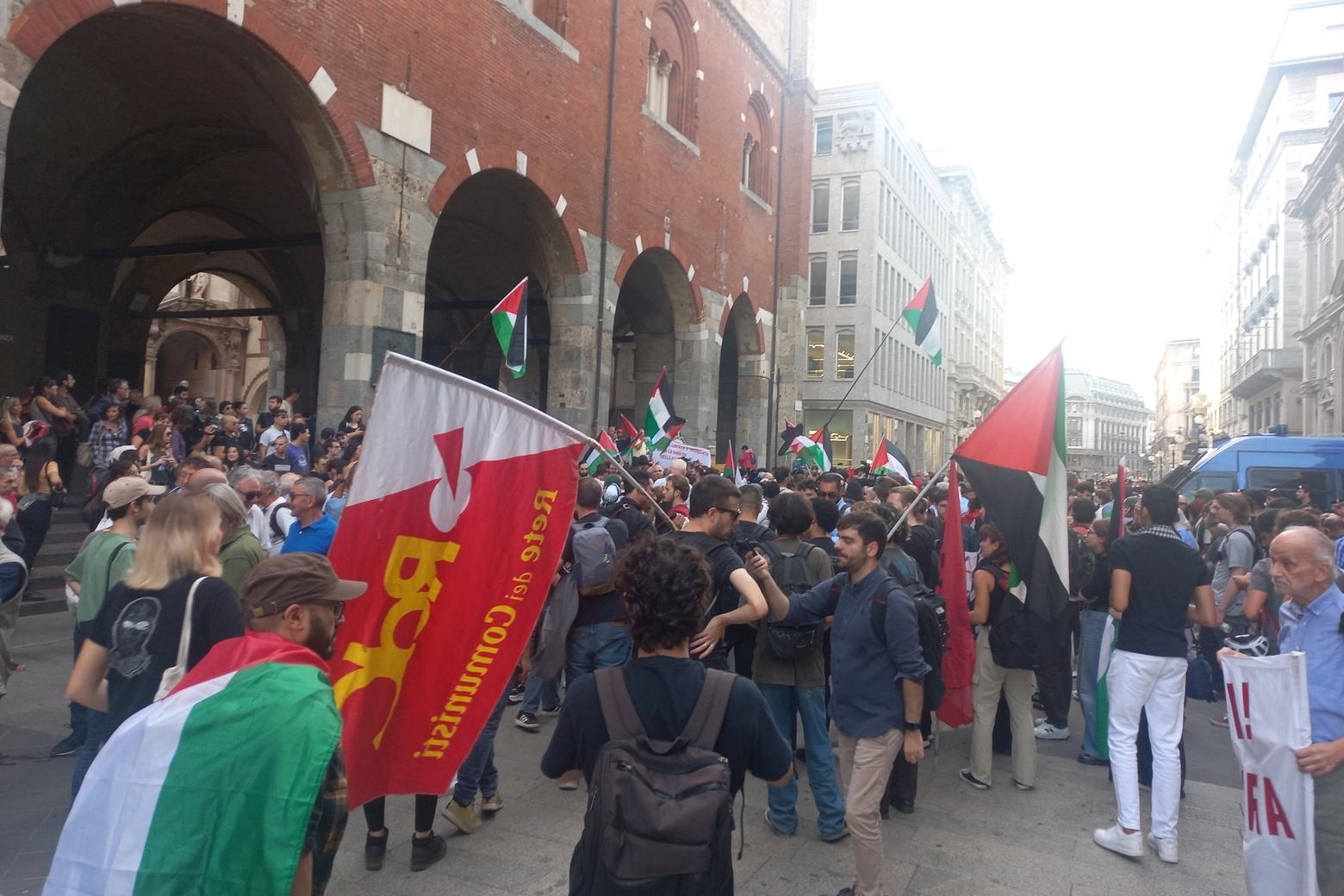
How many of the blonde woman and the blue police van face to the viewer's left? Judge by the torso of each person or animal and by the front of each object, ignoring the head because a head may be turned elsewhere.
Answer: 1

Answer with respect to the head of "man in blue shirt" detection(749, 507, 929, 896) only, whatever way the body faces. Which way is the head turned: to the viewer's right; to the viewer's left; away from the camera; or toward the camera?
to the viewer's left

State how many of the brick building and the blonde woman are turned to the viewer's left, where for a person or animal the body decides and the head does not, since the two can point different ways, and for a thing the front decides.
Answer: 0

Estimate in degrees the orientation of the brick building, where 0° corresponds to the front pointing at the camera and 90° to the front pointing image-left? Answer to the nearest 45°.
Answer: approximately 315°

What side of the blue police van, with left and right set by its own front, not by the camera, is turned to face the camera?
left

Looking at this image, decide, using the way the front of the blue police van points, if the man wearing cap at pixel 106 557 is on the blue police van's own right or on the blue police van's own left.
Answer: on the blue police van's own left

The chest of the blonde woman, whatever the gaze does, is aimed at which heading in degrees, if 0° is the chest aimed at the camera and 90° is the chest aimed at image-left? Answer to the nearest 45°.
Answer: approximately 225°

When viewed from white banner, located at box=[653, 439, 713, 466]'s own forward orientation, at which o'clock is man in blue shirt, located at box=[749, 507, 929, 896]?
The man in blue shirt is roughly at 12 o'clock from the white banner.

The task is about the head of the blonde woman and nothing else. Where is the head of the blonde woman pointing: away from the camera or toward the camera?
away from the camera

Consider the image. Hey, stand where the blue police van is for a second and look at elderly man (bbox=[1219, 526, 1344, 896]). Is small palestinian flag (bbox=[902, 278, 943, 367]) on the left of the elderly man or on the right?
right

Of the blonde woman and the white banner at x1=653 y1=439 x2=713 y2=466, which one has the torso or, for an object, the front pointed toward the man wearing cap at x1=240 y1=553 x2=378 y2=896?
the white banner

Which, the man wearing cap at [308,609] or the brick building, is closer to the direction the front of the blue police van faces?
the brick building

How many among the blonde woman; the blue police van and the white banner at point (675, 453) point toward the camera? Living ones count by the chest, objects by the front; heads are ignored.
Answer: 1

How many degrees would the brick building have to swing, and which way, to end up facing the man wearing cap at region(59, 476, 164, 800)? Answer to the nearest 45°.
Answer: approximately 45° to its right

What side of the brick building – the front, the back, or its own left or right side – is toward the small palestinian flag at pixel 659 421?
front
